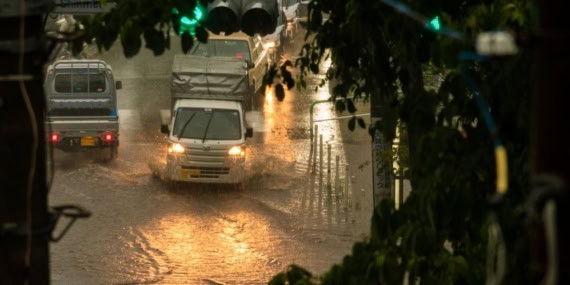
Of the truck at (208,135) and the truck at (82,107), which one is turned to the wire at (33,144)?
the truck at (208,135)

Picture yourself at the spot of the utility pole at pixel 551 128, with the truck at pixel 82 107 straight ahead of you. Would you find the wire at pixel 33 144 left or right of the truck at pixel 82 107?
left

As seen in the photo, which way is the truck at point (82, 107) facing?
away from the camera

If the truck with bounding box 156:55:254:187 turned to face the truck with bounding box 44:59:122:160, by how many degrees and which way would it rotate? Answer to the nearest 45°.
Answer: approximately 135° to its right

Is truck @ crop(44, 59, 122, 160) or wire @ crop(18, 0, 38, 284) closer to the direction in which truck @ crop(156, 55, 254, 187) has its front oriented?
the wire

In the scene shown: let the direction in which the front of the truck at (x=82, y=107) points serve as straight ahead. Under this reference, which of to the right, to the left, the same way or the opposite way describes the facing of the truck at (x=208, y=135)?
the opposite way

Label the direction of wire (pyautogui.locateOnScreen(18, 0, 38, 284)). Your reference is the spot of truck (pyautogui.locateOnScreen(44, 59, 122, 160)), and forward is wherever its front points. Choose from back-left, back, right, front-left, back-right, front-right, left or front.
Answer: back

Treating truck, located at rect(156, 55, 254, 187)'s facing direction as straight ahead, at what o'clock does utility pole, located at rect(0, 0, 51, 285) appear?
The utility pole is roughly at 12 o'clock from the truck.

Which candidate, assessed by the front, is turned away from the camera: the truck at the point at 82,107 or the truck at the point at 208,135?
the truck at the point at 82,107

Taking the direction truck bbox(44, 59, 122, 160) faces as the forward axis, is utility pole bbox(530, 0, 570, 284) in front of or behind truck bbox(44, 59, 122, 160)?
behind

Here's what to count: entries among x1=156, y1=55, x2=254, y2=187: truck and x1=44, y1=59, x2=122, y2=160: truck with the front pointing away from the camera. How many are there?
1

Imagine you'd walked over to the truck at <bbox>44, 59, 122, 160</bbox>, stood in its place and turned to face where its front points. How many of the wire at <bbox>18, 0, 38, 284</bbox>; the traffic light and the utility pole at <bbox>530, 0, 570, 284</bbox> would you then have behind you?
3
